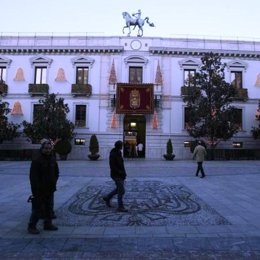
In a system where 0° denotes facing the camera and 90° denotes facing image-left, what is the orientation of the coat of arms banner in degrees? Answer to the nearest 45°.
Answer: approximately 0°

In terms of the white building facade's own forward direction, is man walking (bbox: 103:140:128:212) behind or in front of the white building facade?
in front

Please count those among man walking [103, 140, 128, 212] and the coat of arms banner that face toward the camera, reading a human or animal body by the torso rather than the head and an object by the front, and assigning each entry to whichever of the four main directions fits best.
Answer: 1

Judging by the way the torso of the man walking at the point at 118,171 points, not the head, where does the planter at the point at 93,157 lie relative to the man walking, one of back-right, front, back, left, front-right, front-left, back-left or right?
left

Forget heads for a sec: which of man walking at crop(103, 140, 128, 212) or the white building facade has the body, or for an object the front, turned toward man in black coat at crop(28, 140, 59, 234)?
the white building facade

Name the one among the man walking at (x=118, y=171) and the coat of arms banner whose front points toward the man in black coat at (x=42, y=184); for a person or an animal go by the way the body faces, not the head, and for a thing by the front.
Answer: the coat of arms banner

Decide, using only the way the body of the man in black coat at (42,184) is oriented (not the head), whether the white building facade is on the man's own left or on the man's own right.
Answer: on the man's own left

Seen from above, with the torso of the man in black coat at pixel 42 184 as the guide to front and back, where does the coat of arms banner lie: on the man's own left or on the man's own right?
on the man's own left

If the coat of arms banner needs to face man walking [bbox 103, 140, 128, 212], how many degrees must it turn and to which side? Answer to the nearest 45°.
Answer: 0° — it already faces them

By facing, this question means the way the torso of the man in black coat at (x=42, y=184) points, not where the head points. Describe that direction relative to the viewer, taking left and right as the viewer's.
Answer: facing the viewer and to the right of the viewer

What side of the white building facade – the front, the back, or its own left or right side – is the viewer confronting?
front
